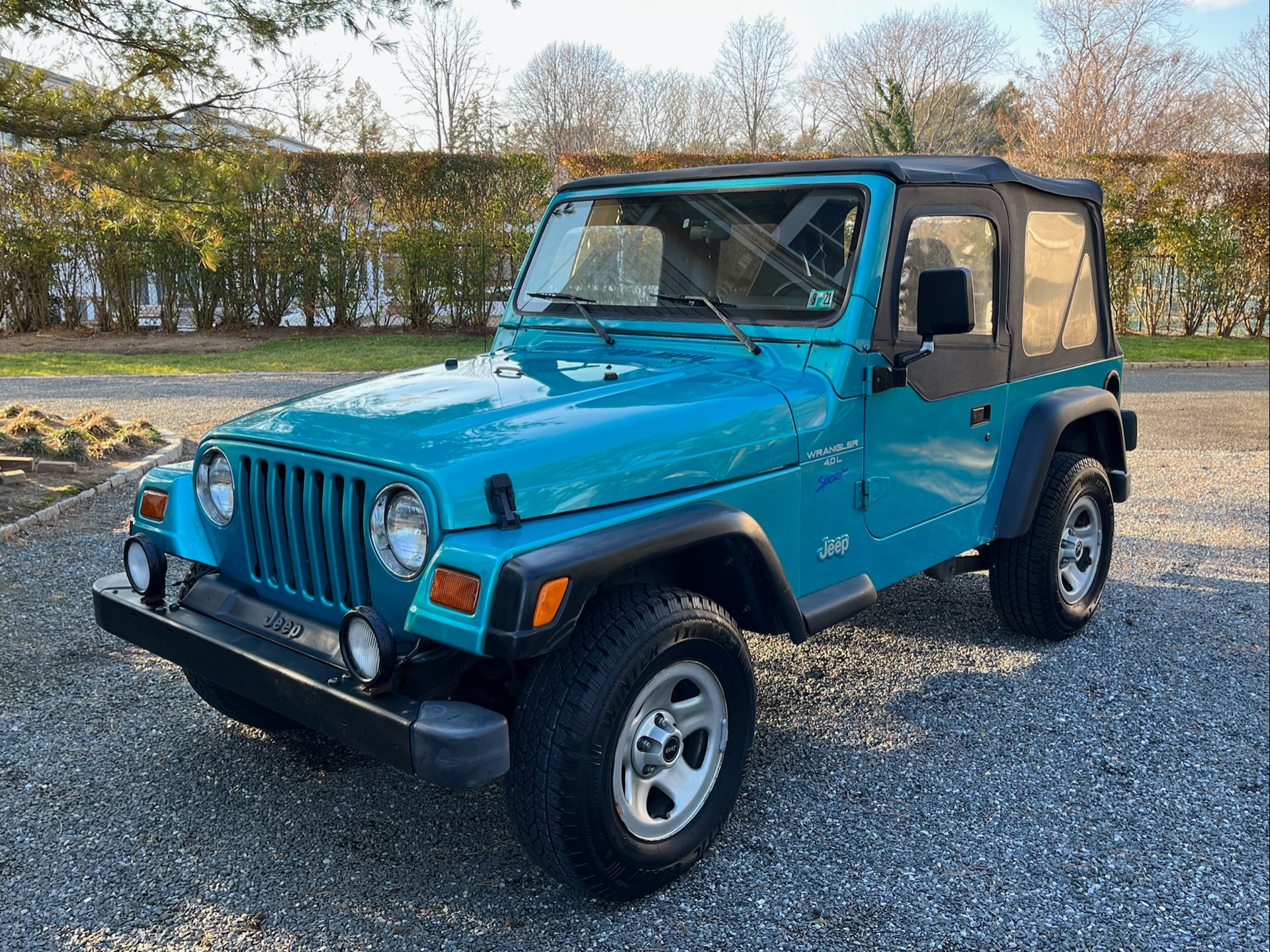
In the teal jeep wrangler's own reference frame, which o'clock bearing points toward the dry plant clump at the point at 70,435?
The dry plant clump is roughly at 3 o'clock from the teal jeep wrangler.

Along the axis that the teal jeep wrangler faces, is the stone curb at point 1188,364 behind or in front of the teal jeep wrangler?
behind

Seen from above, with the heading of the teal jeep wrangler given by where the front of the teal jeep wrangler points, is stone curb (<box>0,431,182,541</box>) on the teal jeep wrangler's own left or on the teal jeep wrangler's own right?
on the teal jeep wrangler's own right

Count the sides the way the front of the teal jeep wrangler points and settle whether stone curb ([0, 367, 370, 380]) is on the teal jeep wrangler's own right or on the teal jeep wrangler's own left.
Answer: on the teal jeep wrangler's own right

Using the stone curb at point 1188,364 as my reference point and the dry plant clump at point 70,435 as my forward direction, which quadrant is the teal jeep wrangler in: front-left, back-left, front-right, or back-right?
front-left

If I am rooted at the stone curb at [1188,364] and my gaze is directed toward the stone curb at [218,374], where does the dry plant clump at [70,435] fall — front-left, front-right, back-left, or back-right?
front-left

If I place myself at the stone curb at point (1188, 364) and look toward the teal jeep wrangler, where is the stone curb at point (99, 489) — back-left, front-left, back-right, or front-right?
front-right
